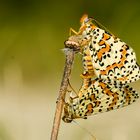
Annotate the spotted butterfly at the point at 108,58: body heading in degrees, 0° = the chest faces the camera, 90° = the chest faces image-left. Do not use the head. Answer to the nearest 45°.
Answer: approximately 90°
